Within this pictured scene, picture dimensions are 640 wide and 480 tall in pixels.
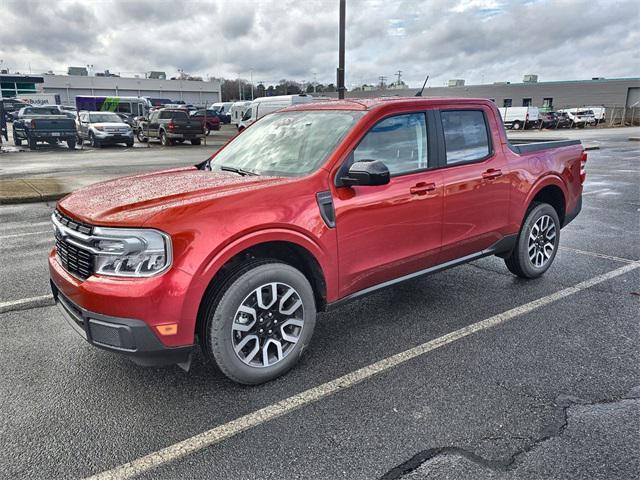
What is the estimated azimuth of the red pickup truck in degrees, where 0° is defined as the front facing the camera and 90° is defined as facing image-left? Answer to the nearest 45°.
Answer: approximately 45°

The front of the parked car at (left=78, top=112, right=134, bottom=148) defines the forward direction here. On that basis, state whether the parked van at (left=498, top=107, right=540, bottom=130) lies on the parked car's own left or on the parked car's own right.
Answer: on the parked car's own left

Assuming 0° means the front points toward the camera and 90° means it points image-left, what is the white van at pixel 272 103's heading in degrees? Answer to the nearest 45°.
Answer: approximately 45°

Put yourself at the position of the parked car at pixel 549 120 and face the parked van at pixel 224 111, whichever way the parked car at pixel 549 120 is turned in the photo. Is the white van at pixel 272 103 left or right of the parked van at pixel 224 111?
left

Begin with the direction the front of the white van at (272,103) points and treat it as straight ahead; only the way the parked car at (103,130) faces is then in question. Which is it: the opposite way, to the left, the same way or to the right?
to the left

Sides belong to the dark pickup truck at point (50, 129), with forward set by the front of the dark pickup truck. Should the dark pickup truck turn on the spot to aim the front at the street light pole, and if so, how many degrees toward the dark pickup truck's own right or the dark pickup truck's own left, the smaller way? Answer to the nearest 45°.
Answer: approximately 180°
